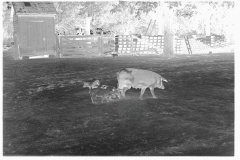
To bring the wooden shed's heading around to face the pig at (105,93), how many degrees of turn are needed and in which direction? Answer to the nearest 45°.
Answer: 0° — it already faces it

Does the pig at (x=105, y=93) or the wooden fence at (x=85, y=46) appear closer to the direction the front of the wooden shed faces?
the pig

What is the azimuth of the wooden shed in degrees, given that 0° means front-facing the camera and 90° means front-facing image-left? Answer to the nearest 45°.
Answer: approximately 0°

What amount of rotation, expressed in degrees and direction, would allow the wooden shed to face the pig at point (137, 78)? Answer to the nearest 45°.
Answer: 0° — it already faces it

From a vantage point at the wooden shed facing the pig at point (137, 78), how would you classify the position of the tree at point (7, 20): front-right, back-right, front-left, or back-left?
back-right
